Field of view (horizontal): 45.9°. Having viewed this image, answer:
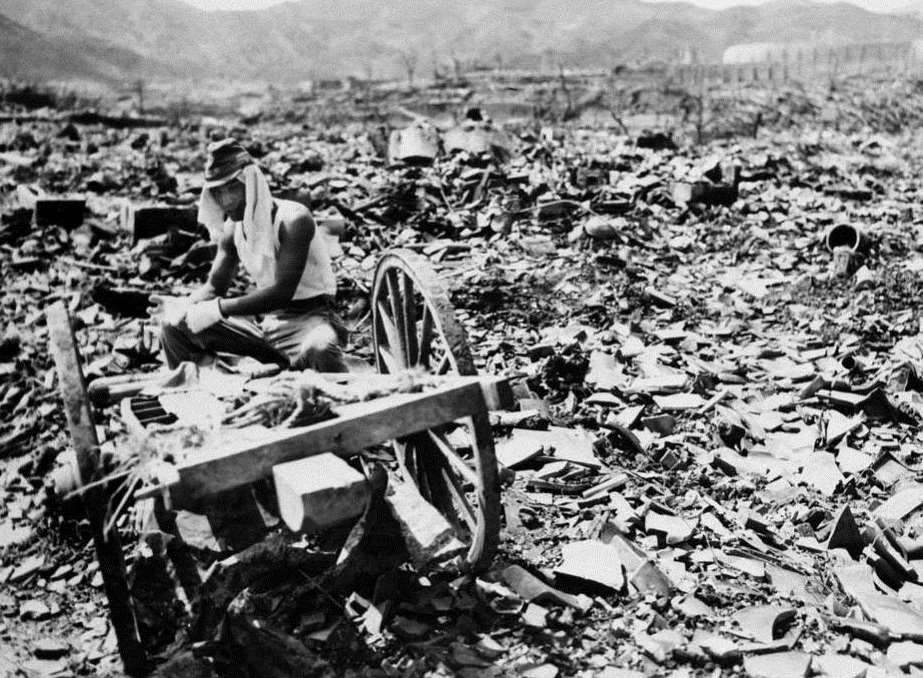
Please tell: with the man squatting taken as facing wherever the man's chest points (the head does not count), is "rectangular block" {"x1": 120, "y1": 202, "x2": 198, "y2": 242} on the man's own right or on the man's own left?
on the man's own right

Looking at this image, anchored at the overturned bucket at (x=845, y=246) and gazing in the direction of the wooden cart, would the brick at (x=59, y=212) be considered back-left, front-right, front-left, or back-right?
front-right

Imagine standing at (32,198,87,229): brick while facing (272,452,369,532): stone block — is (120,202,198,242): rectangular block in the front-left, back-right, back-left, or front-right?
front-left

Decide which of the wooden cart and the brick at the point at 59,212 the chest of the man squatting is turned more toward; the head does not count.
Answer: the wooden cart

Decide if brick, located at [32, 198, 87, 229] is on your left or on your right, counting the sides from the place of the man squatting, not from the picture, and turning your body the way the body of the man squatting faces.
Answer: on your right

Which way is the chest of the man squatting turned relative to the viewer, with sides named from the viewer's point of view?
facing the viewer and to the left of the viewer

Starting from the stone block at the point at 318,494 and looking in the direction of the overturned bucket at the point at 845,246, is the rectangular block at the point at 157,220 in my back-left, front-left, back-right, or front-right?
front-left
